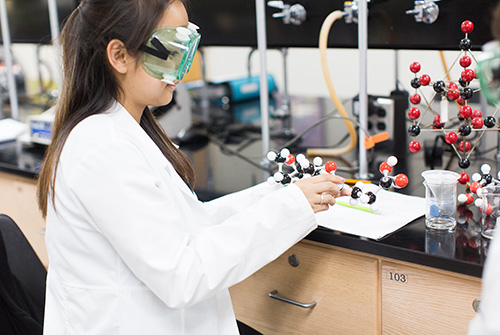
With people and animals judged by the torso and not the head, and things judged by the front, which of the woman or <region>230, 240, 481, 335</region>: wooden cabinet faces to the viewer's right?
the woman

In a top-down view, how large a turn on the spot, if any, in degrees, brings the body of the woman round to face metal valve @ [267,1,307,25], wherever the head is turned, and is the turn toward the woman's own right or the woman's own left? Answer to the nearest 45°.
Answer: approximately 45° to the woman's own left

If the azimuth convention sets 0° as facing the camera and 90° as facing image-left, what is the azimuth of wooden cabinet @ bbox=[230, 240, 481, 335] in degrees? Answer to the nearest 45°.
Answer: approximately 45°

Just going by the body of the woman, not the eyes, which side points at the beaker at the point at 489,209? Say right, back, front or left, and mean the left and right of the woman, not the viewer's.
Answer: front

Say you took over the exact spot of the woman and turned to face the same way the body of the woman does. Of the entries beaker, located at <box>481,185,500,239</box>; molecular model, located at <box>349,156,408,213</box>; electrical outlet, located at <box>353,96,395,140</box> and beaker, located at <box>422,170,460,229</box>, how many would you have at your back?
0

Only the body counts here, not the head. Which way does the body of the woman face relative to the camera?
to the viewer's right

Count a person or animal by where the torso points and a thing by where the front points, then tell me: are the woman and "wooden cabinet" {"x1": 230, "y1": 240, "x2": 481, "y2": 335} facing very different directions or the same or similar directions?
very different directions

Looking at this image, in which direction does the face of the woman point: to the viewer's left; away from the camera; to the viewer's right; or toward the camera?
to the viewer's right

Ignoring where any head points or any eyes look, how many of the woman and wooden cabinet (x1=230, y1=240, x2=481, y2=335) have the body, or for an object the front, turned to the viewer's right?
1

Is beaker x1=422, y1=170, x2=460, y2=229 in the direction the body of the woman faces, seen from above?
yes
